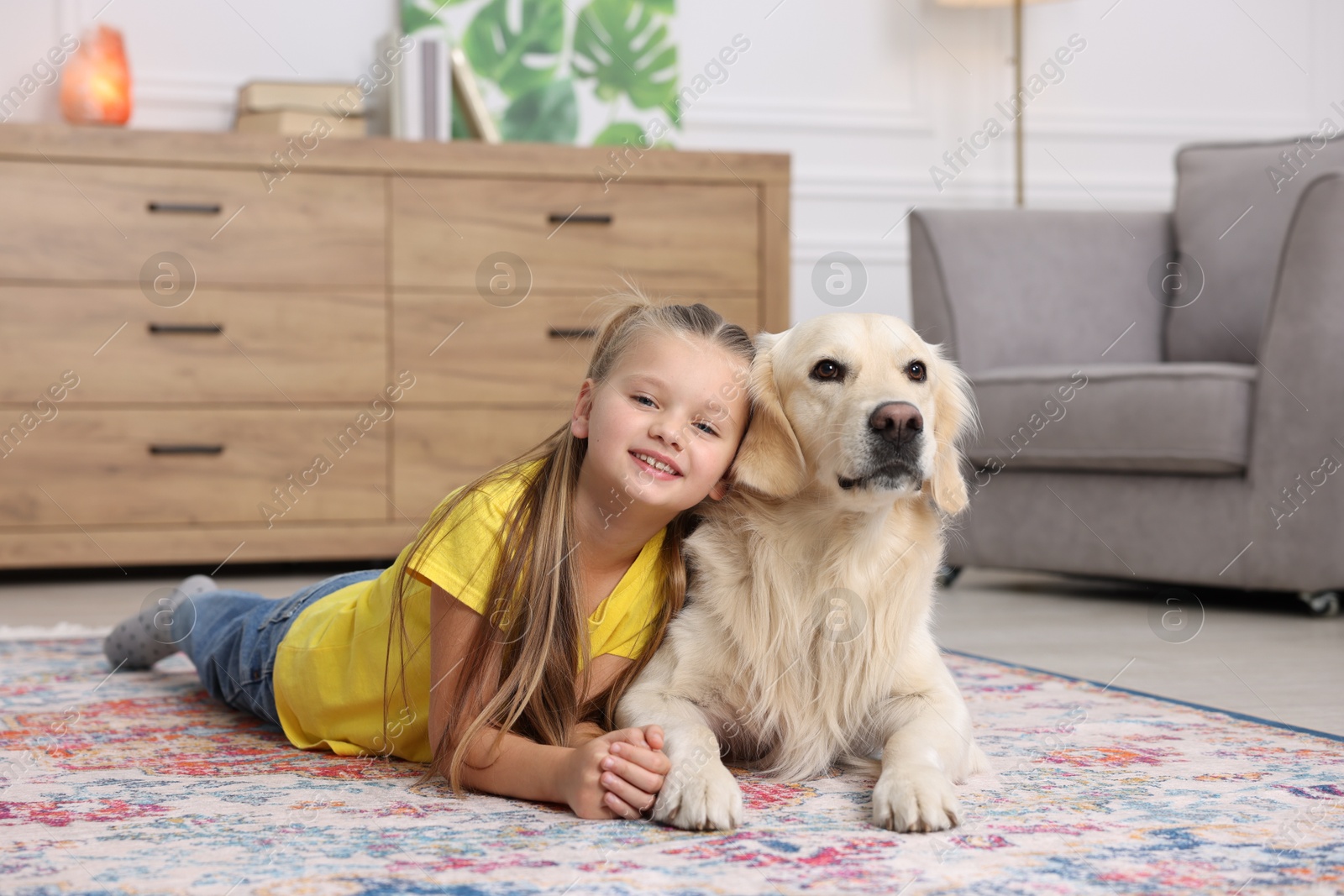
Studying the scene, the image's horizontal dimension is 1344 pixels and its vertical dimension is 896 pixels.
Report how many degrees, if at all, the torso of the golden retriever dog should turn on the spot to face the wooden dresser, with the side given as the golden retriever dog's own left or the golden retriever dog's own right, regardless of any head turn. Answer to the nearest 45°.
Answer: approximately 135° to the golden retriever dog's own right

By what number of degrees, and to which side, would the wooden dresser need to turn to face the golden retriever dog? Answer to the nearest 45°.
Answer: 0° — it already faces it

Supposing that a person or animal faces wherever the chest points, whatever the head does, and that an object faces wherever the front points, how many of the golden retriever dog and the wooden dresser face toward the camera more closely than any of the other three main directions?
2

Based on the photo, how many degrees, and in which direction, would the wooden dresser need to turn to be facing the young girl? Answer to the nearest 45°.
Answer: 0° — it already faces them

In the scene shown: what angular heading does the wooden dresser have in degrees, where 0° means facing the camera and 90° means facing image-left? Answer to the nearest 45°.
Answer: approximately 0°

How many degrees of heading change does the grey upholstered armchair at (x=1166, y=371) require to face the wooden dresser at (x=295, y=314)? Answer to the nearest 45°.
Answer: approximately 45° to its right

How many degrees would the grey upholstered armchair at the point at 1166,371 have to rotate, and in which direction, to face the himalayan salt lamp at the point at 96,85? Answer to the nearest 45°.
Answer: approximately 45° to its right
